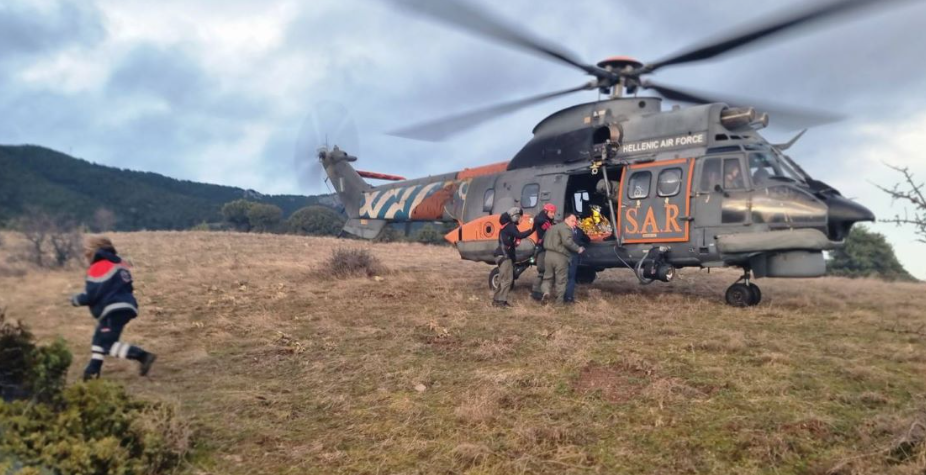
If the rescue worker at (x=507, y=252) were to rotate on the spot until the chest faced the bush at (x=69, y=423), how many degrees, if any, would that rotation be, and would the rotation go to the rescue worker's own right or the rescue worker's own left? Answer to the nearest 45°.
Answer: approximately 90° to the rescue worker's own right

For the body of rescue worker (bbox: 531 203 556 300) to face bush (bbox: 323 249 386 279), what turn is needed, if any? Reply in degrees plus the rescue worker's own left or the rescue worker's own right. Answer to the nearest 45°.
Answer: approximately 135° to the rescue worker's own left

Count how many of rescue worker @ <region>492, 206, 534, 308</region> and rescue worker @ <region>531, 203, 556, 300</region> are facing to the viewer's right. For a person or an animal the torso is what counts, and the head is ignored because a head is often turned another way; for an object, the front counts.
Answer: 2

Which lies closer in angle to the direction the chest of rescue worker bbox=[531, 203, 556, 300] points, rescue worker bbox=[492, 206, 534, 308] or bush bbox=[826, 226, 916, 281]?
the bush

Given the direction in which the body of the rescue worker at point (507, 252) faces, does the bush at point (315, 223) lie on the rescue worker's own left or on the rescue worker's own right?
on the rescue worker's own left

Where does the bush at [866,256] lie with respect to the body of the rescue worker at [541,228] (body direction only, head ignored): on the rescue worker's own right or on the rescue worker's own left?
on the rescue worker's own left

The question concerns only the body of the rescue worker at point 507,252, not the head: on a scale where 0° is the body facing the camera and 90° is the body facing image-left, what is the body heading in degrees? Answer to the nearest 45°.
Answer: approximately 270°

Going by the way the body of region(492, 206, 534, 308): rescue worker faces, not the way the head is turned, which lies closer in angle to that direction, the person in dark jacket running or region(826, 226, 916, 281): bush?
the bush

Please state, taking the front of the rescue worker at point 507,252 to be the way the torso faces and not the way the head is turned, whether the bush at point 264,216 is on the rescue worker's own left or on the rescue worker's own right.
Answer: on the rescue worker's own left

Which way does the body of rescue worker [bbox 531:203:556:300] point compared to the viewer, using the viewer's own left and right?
facing to the right of the viewer
